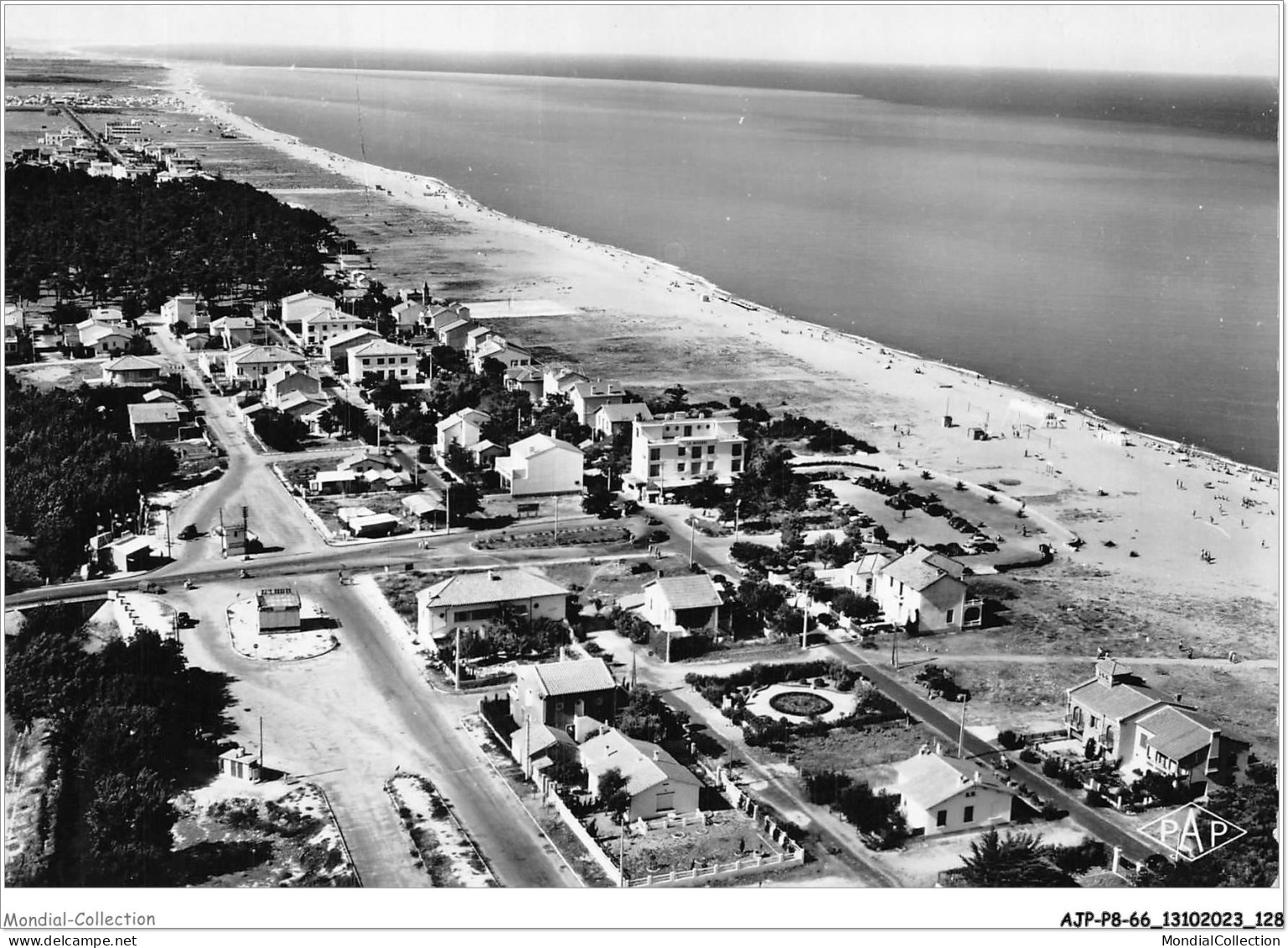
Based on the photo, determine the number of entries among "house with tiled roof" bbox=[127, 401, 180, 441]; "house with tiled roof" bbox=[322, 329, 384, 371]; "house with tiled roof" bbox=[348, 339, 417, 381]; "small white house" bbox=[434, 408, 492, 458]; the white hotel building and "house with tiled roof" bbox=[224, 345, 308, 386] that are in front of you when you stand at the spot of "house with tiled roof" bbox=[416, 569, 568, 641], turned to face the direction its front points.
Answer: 0

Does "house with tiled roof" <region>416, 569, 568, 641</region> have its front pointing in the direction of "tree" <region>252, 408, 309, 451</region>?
no

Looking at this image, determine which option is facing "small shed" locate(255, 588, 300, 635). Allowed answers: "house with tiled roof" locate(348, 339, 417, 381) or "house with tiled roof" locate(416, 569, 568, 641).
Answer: "house with tiled roof" locate(348, 339, 417, 381)

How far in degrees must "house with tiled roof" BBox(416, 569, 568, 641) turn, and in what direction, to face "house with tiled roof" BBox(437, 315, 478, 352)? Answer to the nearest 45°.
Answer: approximately 180°

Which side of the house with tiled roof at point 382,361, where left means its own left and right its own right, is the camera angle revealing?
front

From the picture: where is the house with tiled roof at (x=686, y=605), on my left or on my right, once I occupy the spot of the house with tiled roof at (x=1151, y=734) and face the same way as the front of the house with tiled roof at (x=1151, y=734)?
on my right

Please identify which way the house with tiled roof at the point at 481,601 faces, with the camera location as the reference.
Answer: facing the viewer

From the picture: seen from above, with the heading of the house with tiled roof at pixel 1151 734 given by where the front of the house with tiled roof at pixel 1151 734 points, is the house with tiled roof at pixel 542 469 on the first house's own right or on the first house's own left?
on the first house's own right

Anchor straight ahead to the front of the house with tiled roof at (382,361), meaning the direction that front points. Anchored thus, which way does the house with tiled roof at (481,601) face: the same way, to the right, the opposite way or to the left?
the same way

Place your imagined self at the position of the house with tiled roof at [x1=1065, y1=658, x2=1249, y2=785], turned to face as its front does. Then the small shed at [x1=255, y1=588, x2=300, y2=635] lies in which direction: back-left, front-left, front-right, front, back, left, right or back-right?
front-right

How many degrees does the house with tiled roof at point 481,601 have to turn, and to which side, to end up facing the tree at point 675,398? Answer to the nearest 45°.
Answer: approximately 180°

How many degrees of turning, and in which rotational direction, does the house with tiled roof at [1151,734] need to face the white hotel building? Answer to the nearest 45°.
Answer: approximately 90° to its right

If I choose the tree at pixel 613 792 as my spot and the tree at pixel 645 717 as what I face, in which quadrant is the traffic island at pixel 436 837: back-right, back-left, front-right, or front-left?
back-left

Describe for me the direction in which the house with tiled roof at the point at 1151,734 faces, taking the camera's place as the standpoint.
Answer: facing the viewer and to the left of the viewer

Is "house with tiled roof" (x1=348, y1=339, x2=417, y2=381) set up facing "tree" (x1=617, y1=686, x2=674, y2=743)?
yes

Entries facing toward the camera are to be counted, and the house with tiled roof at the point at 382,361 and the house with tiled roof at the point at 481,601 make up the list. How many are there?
2

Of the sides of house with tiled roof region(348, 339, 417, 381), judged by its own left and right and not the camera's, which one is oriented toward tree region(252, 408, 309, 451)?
front

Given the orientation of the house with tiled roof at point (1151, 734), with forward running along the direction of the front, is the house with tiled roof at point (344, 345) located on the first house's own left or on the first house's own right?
on the first house's own right
